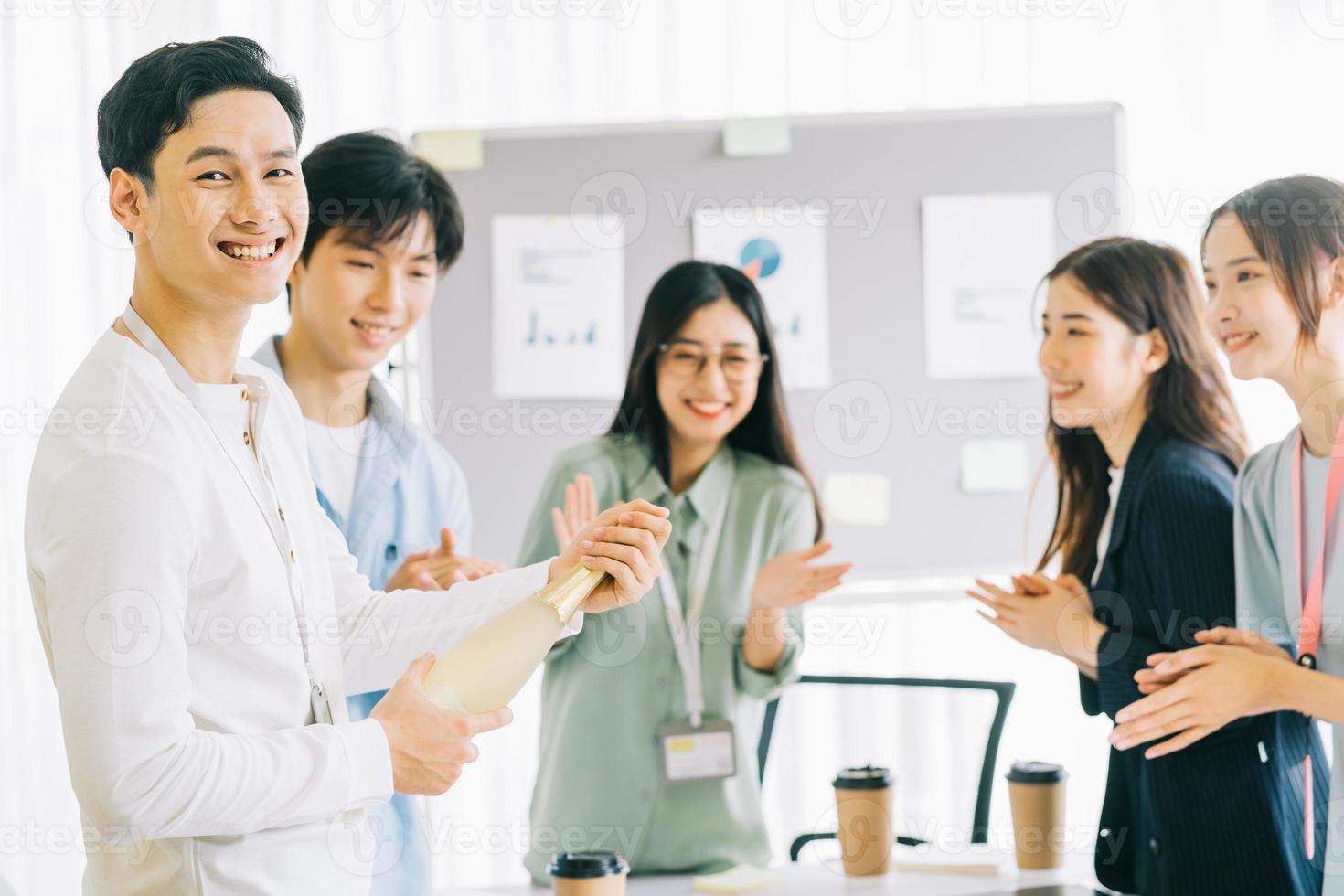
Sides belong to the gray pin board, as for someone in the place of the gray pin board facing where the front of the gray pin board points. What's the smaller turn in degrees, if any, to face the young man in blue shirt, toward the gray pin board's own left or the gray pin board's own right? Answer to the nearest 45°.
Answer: approximately 45° to the gray pin board's own right

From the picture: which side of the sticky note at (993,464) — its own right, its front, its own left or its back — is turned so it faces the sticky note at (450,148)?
right

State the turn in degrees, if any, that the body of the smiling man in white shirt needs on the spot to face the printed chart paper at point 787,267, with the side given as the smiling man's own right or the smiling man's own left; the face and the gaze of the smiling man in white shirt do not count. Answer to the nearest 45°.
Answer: approximately 90° to the smiling man's own left

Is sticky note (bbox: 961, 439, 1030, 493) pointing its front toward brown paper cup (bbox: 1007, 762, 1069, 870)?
yes

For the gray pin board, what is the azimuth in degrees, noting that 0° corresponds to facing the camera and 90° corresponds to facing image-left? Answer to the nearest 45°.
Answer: approximately 0°

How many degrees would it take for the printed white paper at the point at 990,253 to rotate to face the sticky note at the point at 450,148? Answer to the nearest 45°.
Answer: approximately 90° to its right

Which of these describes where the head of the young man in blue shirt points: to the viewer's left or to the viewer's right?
to the viewer's right

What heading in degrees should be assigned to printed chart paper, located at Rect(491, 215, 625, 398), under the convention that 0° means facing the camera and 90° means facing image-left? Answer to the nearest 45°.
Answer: approximately 0°

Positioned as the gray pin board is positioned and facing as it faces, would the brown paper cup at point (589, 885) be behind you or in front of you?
in front
